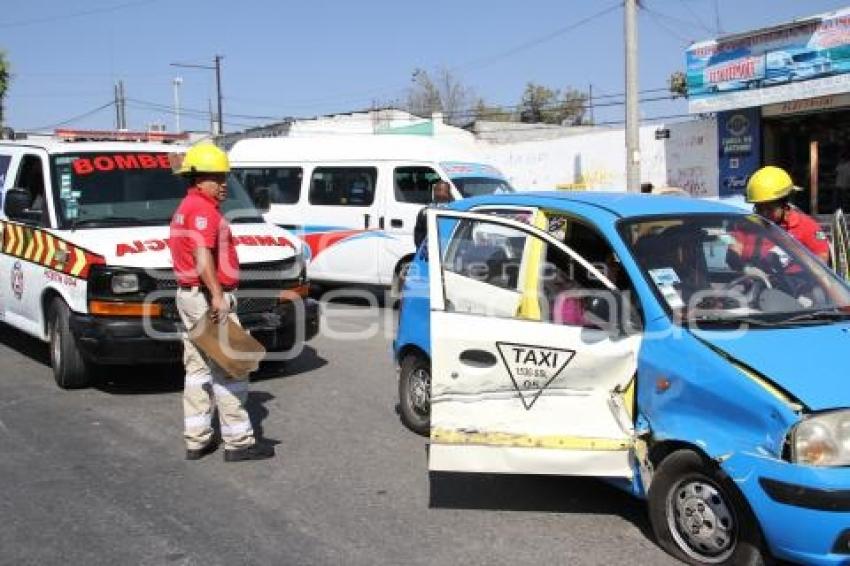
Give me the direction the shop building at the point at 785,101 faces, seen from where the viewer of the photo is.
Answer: facing the viewer and to the left of the viewer

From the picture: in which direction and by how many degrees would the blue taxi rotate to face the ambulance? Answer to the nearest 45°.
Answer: approximately 180°

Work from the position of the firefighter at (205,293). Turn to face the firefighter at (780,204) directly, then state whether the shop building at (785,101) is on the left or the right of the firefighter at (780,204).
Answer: left

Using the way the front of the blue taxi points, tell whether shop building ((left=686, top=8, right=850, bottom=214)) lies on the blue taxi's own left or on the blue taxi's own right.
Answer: on the blue taxi's own left

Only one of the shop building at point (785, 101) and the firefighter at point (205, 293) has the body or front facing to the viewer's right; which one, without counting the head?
the firefighter

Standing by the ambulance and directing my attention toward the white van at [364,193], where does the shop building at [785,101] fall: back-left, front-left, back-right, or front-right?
front-right

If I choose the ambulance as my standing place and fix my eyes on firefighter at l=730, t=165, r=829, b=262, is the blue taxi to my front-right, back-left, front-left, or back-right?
front-right

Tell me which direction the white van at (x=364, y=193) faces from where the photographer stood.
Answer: facing the viewer and to the right of the viewer

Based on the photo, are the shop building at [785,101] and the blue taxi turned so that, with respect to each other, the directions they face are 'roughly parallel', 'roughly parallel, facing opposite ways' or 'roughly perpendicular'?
roughly perpendicular

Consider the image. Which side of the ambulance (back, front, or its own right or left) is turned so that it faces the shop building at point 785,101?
left

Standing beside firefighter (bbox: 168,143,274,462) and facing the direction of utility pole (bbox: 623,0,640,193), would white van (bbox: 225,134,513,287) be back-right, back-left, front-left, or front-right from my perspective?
front-left
